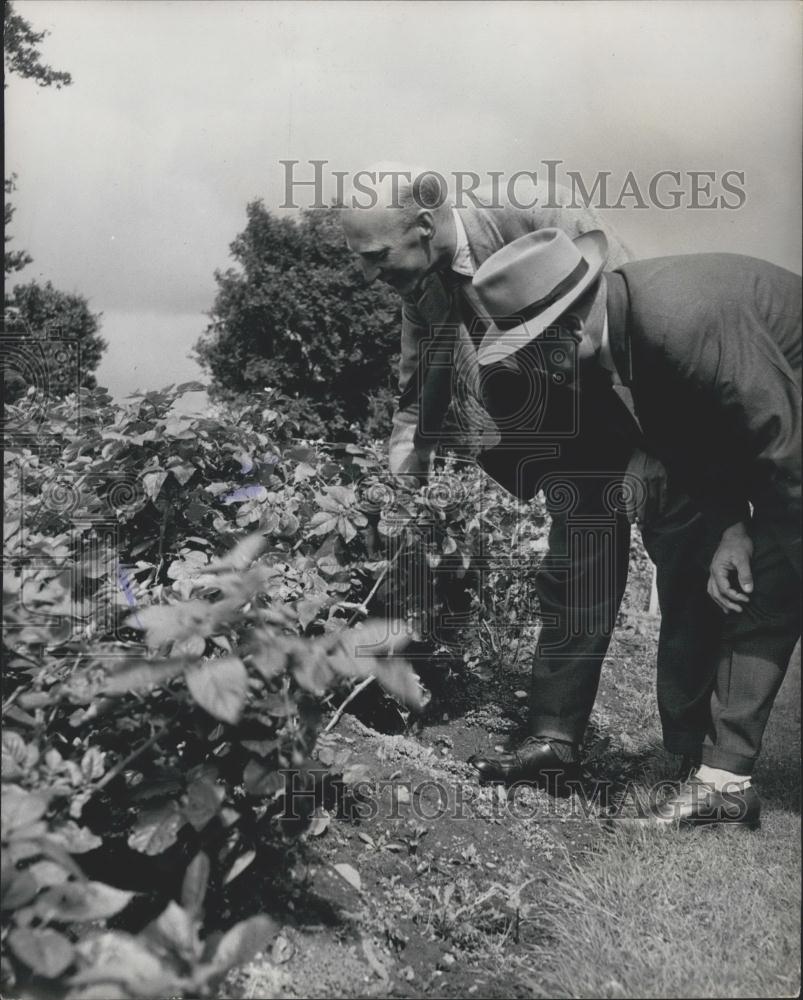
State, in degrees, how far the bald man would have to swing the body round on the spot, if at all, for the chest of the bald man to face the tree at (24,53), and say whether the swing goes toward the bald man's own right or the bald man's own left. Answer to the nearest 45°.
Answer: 0° — they already face it

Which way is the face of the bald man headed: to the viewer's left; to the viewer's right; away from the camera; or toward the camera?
to the viewer's left

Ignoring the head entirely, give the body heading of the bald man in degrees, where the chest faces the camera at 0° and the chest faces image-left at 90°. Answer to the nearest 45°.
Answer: approximately 90°

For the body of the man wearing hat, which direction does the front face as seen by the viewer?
to the viewer's left

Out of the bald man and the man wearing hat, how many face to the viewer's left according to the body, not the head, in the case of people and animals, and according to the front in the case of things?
2

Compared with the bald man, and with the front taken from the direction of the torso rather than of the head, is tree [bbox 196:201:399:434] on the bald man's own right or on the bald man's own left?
on the bald man's own right

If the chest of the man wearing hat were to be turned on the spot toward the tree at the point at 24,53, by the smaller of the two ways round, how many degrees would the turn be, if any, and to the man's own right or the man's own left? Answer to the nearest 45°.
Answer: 0° — they already face it
